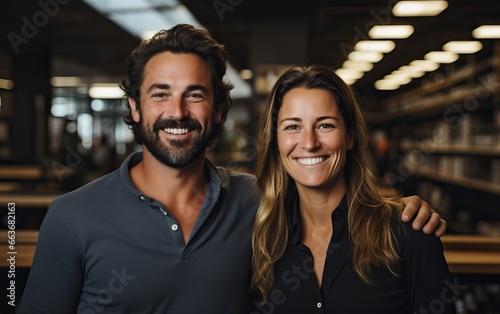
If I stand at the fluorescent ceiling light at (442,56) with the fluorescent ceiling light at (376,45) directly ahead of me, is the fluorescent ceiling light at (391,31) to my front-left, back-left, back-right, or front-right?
front-left

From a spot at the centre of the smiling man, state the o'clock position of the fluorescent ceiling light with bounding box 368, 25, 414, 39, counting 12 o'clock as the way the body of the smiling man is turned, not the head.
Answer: The fluorescent ceiling light is roughly at 7 o'clock from the smiling man.

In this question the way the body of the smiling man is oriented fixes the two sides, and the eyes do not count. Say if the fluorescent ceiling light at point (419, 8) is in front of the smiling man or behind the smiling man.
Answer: behind

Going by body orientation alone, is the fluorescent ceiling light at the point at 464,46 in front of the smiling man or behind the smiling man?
behind

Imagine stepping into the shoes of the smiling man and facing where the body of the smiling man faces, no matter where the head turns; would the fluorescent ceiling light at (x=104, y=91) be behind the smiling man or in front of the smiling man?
behind

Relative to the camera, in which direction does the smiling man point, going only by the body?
toward the camera

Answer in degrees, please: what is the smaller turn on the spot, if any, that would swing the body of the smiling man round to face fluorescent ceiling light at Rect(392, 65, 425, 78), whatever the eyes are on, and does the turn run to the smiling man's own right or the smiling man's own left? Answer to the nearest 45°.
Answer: approximately 135° to the smiling man's own left

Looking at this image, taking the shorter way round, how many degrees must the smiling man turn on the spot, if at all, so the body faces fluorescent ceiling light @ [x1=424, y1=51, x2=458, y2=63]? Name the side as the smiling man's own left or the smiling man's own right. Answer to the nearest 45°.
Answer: approximately 135° to the smiling man's own left
